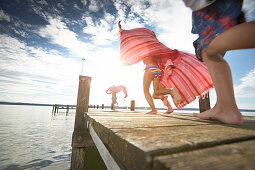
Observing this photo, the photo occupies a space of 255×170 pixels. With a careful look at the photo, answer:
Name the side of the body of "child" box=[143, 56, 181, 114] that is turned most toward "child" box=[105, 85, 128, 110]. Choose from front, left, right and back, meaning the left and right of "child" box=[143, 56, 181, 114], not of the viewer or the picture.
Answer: front

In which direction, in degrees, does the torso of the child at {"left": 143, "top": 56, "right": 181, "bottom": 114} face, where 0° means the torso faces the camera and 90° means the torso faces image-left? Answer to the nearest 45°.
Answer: approximately 135°

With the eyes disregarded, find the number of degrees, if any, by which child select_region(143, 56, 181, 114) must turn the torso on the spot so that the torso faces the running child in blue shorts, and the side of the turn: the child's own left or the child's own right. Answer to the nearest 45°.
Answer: approximately 180°

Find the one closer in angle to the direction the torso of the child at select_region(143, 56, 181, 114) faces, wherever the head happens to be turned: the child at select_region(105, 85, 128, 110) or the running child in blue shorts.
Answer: the child
